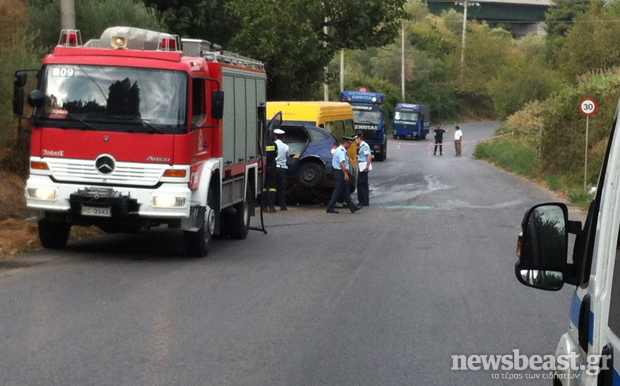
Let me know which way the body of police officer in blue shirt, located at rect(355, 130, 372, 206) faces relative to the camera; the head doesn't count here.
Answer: to the viewer's left

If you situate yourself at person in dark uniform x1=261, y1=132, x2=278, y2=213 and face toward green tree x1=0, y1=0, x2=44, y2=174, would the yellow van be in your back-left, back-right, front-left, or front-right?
back-right

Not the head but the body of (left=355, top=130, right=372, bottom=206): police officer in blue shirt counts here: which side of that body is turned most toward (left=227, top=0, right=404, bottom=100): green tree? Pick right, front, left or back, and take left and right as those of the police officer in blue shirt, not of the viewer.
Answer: right
